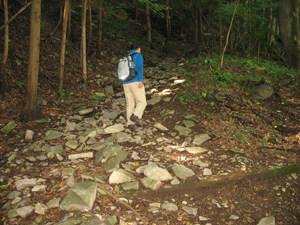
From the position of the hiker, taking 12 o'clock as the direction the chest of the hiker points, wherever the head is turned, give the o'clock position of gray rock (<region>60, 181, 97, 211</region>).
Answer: The gray rock is roughly at 5 o'clock from the hiker.

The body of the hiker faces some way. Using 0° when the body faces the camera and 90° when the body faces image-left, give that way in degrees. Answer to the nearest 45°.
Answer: approximately 225°

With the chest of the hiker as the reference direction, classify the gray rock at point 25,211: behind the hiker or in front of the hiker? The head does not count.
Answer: behind

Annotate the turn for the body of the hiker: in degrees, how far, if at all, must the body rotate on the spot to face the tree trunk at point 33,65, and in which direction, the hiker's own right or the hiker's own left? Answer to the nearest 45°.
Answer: approximately 135° to the hiker's own left

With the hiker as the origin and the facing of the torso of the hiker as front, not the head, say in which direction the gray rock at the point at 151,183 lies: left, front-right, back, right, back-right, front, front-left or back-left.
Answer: back-right

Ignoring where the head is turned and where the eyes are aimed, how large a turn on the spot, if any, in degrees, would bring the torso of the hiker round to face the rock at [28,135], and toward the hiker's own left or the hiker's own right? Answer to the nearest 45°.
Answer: approximately 135° to the hiker's own left

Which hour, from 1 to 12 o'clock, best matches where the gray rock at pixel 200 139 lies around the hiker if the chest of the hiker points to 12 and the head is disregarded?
The gray rock is roughly at 2 o'clock from the hiker.

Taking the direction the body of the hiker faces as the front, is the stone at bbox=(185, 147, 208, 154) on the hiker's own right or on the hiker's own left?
on the hiker's own right

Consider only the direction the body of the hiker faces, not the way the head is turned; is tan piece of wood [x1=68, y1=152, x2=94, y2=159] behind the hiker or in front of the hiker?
behind

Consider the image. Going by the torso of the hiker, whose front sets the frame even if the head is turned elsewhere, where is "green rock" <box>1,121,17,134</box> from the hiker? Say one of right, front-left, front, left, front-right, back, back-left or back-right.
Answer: back-left

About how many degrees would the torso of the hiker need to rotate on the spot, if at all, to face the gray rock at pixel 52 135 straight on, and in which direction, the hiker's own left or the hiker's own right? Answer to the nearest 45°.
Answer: approximately 135° to the hiker's own left

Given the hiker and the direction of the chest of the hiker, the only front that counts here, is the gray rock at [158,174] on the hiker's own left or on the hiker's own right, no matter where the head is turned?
on the hiker's own right

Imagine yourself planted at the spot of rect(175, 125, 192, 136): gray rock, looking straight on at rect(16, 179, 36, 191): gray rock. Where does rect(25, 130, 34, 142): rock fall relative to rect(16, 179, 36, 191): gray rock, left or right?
right
